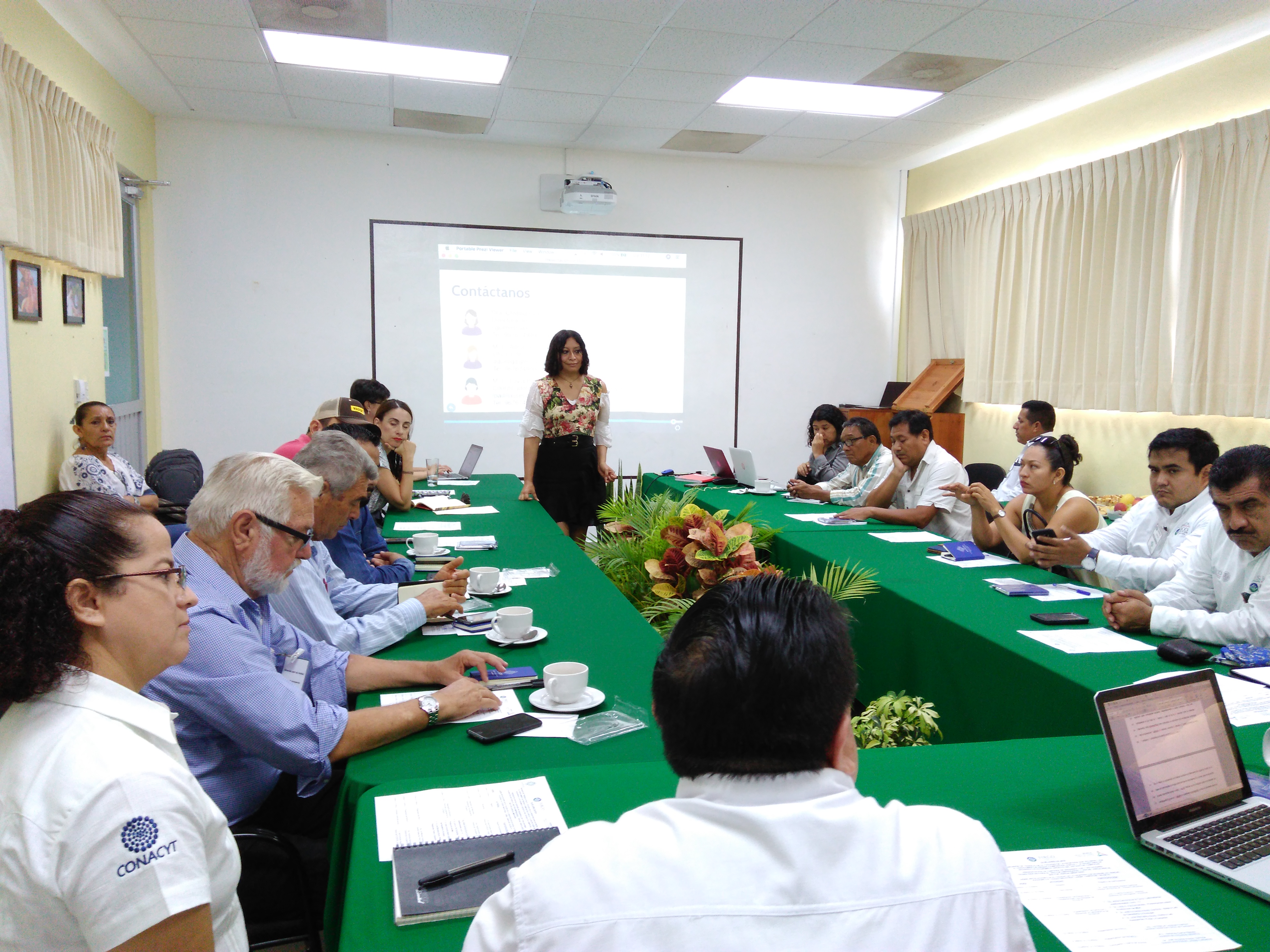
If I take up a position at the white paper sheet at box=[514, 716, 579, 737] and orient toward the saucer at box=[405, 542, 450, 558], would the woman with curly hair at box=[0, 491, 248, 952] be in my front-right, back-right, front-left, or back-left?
back-left

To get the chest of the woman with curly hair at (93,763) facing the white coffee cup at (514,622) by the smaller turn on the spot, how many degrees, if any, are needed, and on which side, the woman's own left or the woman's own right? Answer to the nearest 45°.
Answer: approximately 45° to the woman's own left

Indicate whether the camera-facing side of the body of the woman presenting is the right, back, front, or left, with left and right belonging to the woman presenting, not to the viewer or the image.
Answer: front

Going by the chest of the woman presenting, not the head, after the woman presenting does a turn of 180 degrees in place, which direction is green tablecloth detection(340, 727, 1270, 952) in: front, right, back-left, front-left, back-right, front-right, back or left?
back

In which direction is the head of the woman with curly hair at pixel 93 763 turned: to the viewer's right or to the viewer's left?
to the viewer's right

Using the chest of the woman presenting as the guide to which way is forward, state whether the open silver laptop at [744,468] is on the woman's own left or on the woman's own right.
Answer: on the woman's own left

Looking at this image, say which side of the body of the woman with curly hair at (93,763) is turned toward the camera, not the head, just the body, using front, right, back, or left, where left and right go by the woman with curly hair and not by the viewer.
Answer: right

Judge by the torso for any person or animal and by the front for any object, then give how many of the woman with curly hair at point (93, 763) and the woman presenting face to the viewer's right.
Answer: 1

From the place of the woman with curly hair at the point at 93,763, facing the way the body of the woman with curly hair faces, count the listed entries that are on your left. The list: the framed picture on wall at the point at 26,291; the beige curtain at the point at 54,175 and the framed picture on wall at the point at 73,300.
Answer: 3

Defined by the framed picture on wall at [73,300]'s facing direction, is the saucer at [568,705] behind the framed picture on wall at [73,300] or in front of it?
in front

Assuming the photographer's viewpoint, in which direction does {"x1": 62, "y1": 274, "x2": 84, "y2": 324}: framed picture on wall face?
facing the viewer and to the right of the viewer

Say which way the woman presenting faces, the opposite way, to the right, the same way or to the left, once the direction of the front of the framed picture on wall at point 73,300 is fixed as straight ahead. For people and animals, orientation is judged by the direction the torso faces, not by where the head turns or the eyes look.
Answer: to the right

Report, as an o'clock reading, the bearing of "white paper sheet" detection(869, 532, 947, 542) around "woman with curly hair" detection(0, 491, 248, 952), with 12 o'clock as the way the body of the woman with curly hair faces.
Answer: The white paper sheet is roughly at 11 o'clock from the woman with curly hair.

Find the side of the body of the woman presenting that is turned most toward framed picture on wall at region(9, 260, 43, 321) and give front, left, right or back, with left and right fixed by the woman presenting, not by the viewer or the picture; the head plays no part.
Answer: right
